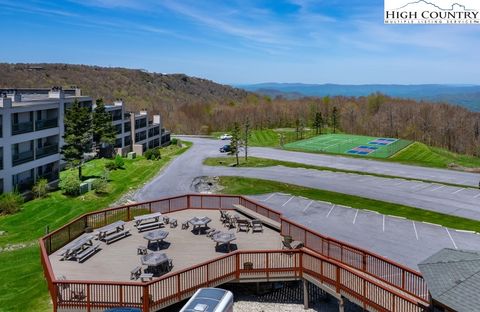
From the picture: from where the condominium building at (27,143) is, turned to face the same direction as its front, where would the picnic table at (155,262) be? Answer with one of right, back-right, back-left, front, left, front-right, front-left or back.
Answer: front-right

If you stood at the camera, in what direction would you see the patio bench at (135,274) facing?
facing away from the viewer and to the right of the viewer

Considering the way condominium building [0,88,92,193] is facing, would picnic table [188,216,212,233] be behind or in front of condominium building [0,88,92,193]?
in front
